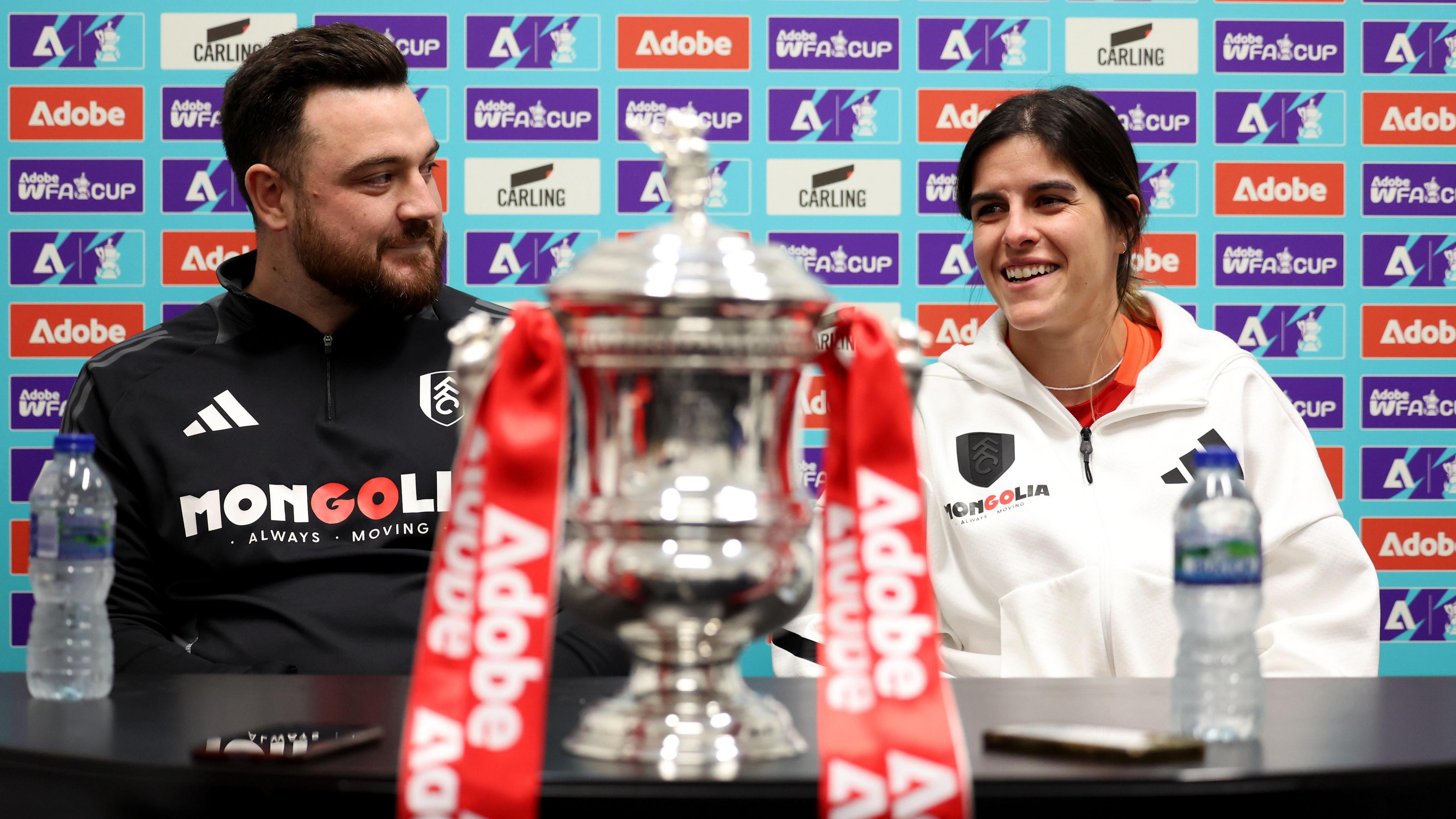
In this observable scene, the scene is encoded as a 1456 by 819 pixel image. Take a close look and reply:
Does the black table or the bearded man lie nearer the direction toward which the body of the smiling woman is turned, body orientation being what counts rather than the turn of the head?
the black table

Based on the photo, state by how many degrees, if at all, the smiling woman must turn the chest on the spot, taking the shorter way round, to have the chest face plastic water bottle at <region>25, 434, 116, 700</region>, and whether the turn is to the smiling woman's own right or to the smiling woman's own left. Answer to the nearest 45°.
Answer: approximately 45° to the smiling woman's own right

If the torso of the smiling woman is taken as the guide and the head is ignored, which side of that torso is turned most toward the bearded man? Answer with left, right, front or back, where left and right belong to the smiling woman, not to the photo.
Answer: right

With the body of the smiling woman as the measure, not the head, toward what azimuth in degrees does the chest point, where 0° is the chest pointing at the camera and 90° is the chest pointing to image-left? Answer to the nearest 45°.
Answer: approximately 0°

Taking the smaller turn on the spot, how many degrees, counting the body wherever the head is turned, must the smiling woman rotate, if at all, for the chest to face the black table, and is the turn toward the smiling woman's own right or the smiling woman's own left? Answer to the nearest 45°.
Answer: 0° — they already face it

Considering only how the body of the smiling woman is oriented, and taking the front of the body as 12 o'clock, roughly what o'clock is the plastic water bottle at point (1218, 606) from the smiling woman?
The plastic water bottle is roughly at 12 o'clock from the smiling woman.

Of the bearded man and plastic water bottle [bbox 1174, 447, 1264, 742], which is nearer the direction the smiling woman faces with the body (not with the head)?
the plastic water bottle
